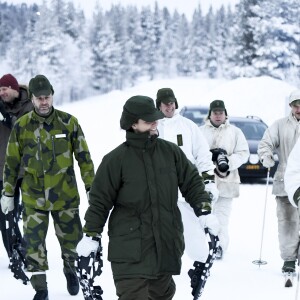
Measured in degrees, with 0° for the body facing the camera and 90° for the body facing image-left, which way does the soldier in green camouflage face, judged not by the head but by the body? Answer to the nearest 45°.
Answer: approximately 0°

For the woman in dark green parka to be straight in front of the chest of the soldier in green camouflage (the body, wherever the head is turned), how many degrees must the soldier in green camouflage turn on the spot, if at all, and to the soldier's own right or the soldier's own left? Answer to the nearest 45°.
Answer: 0° — they already face them
